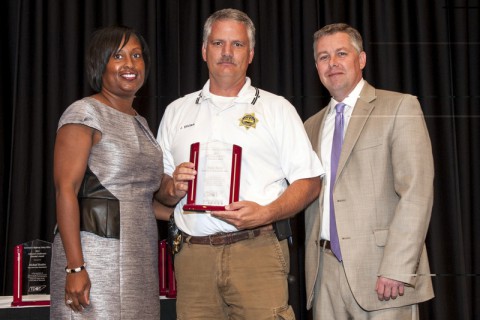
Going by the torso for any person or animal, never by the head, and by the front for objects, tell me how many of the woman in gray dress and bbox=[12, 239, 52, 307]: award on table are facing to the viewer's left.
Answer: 0

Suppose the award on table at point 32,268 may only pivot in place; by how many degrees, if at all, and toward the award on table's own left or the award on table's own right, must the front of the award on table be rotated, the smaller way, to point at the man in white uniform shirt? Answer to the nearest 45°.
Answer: approximately 45° to the award on table's own left

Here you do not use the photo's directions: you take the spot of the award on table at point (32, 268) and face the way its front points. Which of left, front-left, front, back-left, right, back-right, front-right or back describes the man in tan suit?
front-left

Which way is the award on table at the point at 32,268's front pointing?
toward the camera

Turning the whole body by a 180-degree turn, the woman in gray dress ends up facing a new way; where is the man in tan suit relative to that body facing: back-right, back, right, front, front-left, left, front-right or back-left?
back-right

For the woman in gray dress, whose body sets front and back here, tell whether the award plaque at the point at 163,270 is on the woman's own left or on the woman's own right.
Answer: on the woman's own left

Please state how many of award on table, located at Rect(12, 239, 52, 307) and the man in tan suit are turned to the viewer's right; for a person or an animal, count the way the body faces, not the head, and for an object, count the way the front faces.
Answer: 0

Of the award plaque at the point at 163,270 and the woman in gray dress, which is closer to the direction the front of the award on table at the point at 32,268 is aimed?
the woman in gray dress

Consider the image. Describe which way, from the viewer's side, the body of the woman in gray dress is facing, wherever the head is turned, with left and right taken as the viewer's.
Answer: facing the viewer and to the right of the viewer

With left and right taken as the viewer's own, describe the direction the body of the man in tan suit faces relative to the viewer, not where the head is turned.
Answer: facing the viewer and to the left of the viewer

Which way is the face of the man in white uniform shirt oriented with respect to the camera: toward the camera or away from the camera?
toward the camera

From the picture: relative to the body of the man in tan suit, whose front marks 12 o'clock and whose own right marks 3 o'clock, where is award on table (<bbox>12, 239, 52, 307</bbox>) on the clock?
The award on table is roughly at 2 o'clock from the man in tan suit.
